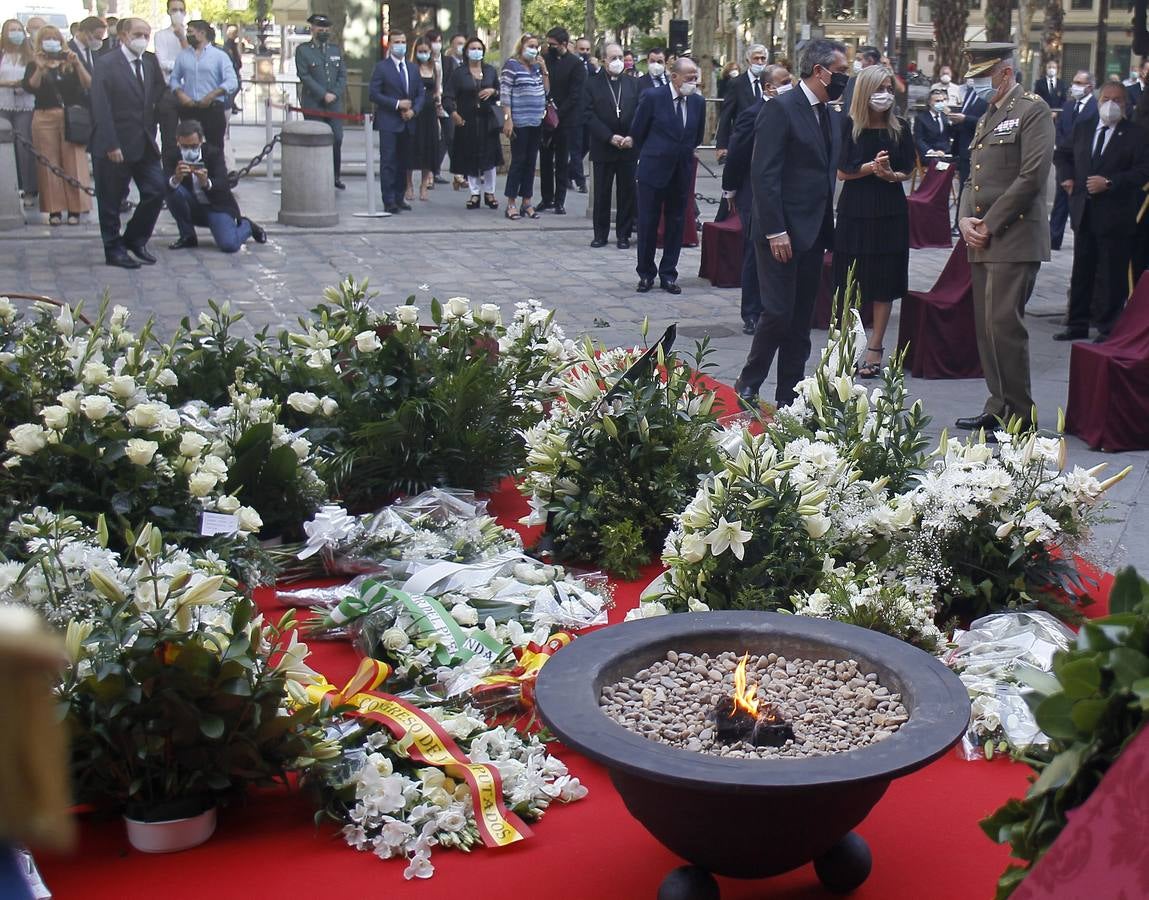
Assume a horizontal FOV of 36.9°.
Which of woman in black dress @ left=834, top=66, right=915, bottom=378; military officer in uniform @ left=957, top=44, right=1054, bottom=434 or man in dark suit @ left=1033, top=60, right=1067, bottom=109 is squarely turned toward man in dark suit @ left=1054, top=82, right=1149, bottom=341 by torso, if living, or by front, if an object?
man in dark suit @ left=1033, top=60, right=1067, bottom=109

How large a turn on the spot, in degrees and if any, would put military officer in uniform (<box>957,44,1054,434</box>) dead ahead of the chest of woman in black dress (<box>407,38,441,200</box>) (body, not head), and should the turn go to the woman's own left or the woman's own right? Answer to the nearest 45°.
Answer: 0° — they already face them

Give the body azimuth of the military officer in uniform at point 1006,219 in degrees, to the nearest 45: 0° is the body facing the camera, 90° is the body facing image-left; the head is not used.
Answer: approximately 45°

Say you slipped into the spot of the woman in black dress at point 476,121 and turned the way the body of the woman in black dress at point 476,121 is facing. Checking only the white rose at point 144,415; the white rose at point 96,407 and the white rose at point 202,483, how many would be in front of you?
3

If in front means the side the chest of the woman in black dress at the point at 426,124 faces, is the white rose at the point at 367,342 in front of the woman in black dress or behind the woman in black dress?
in front

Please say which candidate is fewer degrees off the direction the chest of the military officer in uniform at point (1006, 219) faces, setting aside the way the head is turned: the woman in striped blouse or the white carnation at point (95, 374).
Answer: the white carnation

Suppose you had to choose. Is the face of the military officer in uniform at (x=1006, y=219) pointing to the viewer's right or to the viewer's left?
to the viewer's left

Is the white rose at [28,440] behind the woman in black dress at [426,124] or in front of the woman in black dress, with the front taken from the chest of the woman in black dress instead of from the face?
in front

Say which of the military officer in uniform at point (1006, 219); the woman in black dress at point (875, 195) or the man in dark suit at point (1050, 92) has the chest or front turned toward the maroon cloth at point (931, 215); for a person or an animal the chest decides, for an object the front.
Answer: the man in dark suit

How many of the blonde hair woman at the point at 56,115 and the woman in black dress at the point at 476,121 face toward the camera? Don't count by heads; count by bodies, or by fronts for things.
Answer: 2

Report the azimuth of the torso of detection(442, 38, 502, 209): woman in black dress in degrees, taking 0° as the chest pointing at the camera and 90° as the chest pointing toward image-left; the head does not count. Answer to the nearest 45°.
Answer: approximately 0°

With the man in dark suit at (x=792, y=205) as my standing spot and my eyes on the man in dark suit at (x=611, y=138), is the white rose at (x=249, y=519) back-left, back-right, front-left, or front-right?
back-left

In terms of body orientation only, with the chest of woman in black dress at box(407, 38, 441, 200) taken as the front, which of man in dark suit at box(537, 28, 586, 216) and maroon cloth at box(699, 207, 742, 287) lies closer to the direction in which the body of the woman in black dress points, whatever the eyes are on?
the maroon cloth
